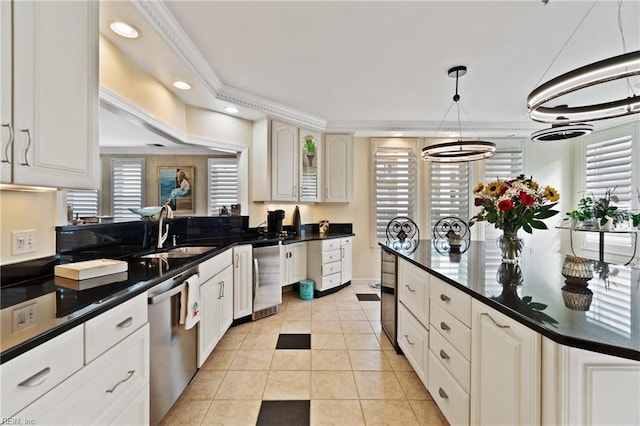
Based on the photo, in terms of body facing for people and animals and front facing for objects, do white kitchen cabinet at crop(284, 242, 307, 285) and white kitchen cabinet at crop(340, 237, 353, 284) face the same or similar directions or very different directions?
same or similar directions

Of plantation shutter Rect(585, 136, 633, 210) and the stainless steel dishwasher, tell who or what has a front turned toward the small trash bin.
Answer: the plantation shutter

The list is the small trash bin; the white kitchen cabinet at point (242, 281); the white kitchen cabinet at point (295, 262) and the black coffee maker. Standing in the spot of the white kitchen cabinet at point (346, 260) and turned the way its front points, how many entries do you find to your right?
4

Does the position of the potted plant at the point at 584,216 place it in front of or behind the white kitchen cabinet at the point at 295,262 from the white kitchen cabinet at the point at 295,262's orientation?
in front

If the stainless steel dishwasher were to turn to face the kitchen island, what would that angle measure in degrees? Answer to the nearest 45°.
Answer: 0° — it already faces it

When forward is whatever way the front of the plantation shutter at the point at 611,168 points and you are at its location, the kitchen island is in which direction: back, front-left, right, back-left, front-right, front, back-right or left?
front-left

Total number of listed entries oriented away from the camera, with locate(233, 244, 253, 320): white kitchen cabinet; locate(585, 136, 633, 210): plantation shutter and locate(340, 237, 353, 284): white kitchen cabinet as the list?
0

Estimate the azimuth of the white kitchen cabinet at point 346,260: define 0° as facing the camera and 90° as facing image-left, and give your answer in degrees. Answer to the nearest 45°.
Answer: approximately 315°

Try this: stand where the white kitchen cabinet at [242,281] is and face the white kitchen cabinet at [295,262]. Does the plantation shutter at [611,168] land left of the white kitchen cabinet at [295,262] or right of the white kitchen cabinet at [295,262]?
right

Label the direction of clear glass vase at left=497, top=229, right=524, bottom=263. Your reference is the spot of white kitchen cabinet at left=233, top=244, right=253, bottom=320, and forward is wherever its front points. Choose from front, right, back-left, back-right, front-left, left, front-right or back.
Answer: front

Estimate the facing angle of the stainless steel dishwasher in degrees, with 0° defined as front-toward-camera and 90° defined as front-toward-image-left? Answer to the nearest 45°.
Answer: approximately 315°

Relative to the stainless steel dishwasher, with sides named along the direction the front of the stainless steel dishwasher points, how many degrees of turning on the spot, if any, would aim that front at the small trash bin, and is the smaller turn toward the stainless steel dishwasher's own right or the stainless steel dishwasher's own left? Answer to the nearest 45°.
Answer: approximately 90° to the stainless steel dishwasher's own left

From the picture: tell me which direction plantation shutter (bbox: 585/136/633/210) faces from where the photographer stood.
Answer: facing the viewer and to the left of the viewer

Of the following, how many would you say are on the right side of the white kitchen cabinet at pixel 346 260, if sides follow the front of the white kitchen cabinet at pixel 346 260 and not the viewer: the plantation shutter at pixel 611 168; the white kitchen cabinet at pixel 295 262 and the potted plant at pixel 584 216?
1

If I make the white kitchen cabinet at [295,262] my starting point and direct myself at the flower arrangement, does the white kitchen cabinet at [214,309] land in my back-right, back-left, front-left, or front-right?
front-right

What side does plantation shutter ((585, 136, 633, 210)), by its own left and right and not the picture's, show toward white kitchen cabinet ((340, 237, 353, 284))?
front
